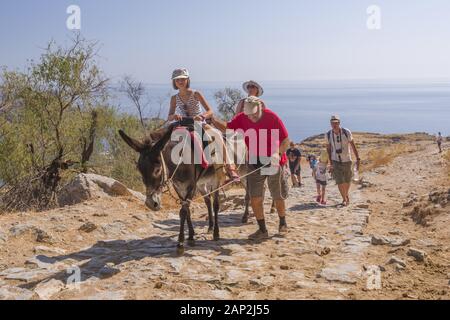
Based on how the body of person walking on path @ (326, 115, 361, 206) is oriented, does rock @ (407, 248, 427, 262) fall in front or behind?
in front

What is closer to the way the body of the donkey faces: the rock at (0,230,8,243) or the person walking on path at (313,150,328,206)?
the rock

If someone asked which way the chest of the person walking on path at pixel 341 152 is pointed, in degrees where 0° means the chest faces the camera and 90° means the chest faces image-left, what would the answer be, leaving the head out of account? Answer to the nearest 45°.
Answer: approximately 0°

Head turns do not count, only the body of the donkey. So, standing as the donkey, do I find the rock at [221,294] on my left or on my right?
on my left

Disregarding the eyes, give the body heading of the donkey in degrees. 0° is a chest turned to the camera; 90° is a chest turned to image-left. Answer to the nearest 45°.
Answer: approximately 45°

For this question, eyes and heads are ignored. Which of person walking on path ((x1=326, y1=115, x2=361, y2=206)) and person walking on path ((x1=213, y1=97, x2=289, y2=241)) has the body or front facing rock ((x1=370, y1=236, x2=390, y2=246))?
person walking on path ((x1=326, y1=115, x2=361, y2=206))
